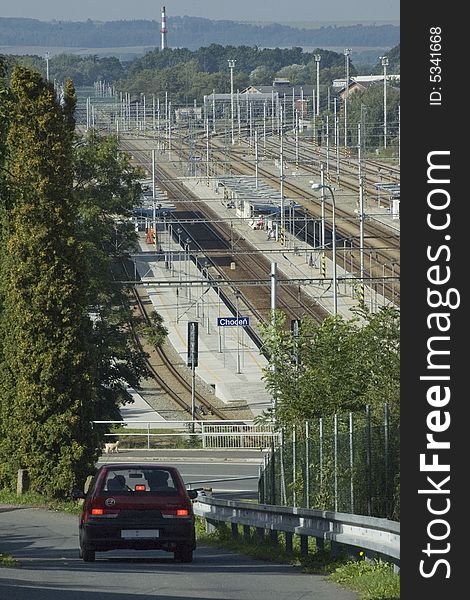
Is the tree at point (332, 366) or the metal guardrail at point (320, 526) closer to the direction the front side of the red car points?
the tree

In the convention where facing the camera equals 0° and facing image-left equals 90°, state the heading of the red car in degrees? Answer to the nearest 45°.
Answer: approximately 180°

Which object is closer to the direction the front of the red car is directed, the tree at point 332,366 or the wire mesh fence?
the tree

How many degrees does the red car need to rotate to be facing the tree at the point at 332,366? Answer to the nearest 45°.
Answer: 0° — it already faces it

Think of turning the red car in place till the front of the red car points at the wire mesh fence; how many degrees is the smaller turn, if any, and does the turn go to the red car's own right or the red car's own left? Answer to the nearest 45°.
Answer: approximately 90° to the red car's own right
